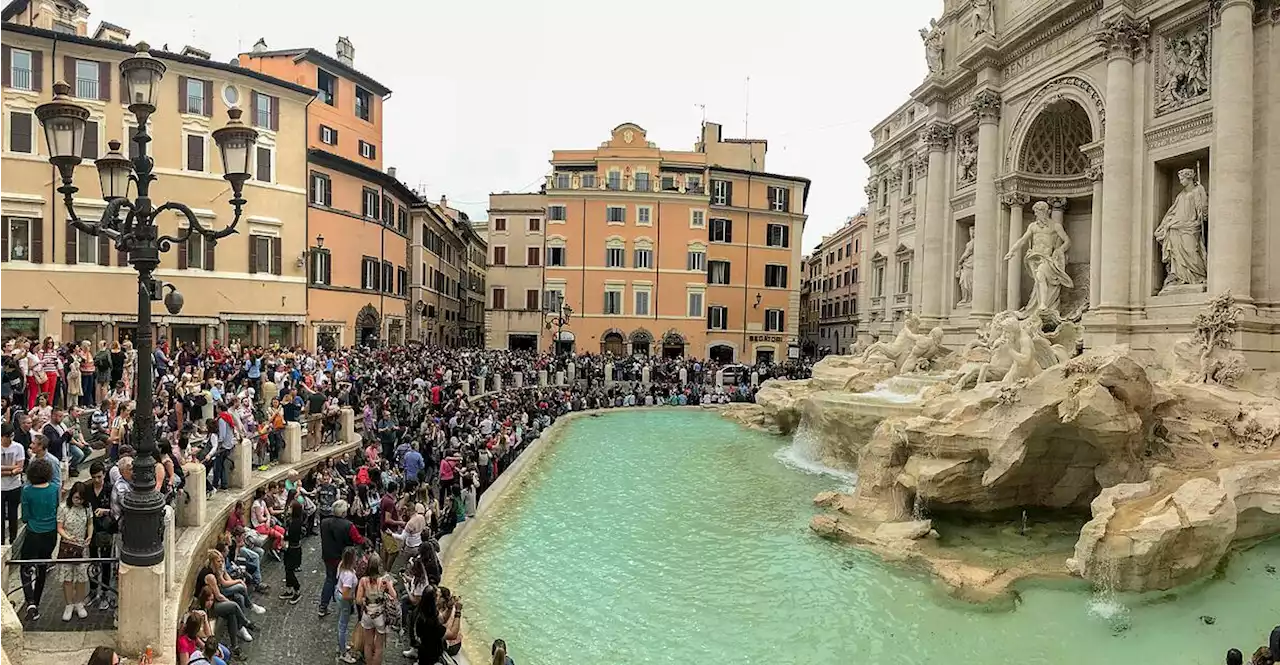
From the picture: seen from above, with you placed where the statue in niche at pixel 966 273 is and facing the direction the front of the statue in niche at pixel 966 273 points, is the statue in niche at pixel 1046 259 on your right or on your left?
on your left

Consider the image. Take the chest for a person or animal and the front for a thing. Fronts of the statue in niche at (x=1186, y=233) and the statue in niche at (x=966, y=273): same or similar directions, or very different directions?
same or similar directions

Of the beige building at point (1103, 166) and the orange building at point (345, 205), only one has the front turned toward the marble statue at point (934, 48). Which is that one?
the orange building

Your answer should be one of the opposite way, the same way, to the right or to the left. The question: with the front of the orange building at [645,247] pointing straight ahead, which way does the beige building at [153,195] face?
to the left

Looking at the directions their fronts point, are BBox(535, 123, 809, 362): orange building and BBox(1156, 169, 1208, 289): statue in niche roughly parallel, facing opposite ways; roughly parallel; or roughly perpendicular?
roughly perpendicular

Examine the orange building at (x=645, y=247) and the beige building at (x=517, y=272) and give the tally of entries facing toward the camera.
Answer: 2

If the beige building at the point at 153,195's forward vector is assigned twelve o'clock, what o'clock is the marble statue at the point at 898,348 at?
The marble statue is roughly at 12 o'clock from the beige building.

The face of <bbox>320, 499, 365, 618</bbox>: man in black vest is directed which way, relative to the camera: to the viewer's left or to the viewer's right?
to the viewer's right

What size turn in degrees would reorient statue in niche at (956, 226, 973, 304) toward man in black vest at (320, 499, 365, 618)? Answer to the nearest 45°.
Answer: approximately 45° to its left

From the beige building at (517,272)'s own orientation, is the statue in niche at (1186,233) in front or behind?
in front

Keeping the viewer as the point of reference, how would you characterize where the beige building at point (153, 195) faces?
facing the viewer and to the right of the viewer

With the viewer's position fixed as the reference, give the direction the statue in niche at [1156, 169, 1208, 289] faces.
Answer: facing the viewer and to the left of the viewer

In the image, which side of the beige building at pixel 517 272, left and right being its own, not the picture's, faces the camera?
front

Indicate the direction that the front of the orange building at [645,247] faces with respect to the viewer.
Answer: facing the viewer

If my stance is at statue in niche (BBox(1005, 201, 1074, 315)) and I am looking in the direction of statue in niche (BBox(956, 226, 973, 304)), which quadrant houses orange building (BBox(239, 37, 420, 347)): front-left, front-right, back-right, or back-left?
front-left
